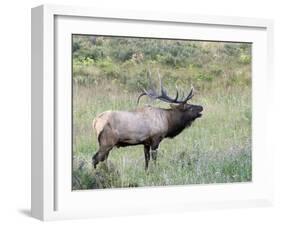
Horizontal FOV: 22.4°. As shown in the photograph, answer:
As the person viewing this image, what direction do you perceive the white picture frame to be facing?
facing the viewer and to the right of the viewer
